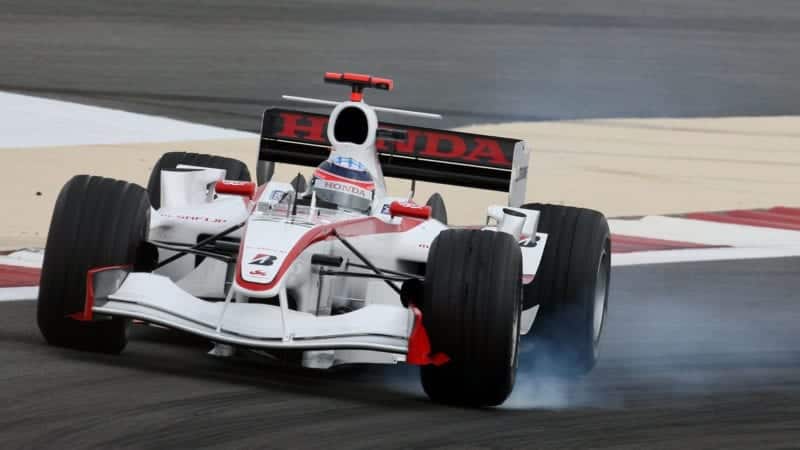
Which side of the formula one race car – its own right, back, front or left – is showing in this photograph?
front
